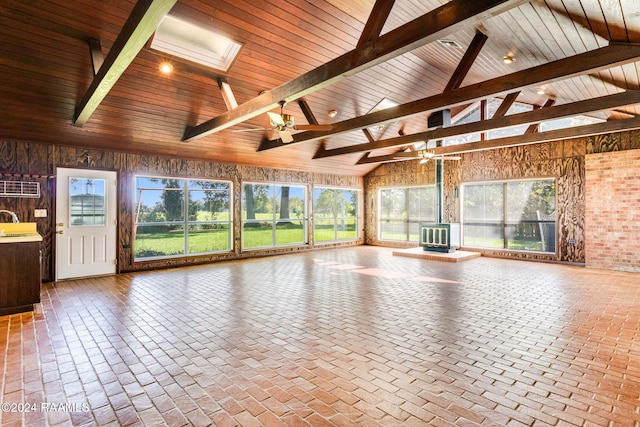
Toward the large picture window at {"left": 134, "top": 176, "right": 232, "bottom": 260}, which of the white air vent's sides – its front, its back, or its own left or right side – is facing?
left

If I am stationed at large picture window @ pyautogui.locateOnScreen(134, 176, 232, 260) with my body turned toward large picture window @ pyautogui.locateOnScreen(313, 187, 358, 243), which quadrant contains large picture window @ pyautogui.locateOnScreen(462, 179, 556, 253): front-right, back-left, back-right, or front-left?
front-right

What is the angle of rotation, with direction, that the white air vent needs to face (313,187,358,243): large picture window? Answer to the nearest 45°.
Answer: approximately 90° to its left

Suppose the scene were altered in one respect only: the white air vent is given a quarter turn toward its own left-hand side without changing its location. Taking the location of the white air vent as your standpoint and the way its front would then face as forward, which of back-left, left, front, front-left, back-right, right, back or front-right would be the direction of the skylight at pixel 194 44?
front-right

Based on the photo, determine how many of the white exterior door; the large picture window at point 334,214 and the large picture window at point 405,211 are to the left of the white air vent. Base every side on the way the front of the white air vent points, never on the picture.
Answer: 3

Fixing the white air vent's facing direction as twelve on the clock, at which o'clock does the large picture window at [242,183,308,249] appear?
The large picture window is roughly at 9 o'clock from the white air vent.

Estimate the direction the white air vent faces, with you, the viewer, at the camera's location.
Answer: facing the viewer

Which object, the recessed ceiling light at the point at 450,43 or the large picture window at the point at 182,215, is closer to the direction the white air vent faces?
the recessed ceiling light

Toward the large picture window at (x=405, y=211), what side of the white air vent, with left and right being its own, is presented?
left

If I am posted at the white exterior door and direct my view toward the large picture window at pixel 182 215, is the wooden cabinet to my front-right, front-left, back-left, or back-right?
back-right

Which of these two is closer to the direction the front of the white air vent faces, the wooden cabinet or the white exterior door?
the wooden cabinet

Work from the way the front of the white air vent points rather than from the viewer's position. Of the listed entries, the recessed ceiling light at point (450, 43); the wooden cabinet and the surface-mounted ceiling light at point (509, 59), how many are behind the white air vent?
0

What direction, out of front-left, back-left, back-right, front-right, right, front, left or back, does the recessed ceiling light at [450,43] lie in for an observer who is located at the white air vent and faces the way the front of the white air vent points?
front-left

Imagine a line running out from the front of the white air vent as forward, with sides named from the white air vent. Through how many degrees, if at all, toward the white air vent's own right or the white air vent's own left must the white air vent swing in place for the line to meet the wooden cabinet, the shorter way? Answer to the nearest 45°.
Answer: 0° — it already faces it

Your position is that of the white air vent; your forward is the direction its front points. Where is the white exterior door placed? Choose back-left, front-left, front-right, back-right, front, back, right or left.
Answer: left
